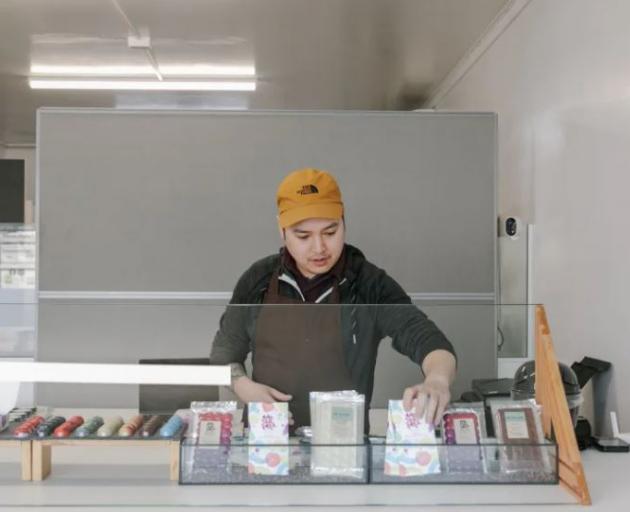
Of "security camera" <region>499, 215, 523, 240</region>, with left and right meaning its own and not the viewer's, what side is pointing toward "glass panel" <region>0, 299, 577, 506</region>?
front

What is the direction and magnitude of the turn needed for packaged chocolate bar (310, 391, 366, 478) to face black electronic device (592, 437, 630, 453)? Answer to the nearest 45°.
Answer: approximately 135° to its left

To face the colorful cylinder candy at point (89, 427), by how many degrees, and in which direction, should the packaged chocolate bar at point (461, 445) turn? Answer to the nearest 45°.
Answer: approximately 90° to its right

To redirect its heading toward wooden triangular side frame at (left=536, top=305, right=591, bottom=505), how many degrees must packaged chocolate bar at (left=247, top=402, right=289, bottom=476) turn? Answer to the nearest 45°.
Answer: approximately 90° to its left

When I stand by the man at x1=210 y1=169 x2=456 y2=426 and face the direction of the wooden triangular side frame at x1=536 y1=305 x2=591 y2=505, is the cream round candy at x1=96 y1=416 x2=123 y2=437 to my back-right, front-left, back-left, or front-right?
back-right

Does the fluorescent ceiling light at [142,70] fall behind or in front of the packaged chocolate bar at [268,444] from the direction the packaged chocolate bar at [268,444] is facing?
behind

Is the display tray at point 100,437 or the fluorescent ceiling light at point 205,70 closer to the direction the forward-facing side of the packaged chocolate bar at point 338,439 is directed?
the display tray

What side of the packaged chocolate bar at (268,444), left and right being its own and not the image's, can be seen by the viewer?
front

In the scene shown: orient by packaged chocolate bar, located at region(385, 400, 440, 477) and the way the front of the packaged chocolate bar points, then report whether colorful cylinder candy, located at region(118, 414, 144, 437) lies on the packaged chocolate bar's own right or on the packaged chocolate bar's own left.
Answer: on the packaged chocolate bar's own right

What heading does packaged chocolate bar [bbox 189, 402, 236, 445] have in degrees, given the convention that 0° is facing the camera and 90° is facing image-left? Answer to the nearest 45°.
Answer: approximately 0°

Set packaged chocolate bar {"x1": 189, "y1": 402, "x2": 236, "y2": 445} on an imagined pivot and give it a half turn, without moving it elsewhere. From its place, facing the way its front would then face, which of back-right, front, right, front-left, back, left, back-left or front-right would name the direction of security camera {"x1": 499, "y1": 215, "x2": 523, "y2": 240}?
front-right

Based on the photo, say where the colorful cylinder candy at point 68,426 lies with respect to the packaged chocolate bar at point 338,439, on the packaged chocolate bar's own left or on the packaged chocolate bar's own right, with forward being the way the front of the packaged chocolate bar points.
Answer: on the packaged chocolate bar's own right

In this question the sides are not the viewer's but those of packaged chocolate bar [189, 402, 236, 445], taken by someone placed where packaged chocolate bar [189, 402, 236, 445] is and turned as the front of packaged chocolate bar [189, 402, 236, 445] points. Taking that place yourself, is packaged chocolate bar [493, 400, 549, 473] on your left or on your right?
on your left
